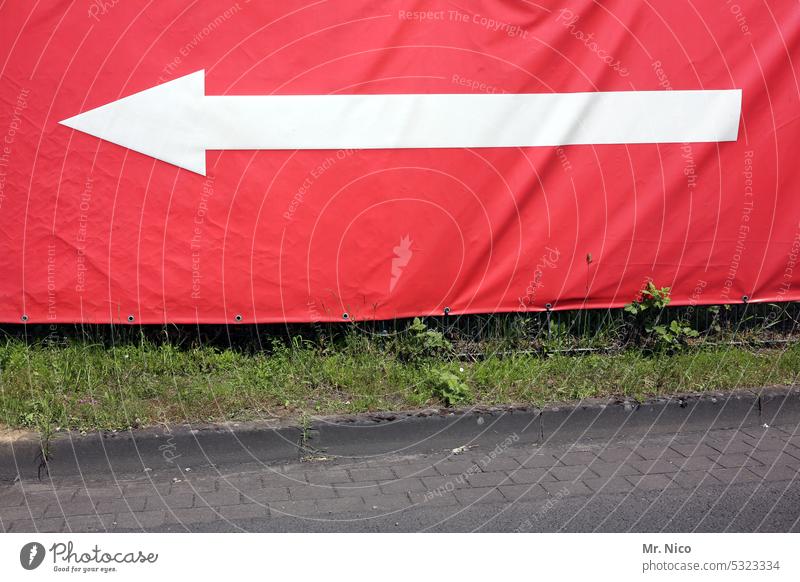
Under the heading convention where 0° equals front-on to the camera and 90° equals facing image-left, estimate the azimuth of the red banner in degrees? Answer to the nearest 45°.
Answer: approximately 0°
